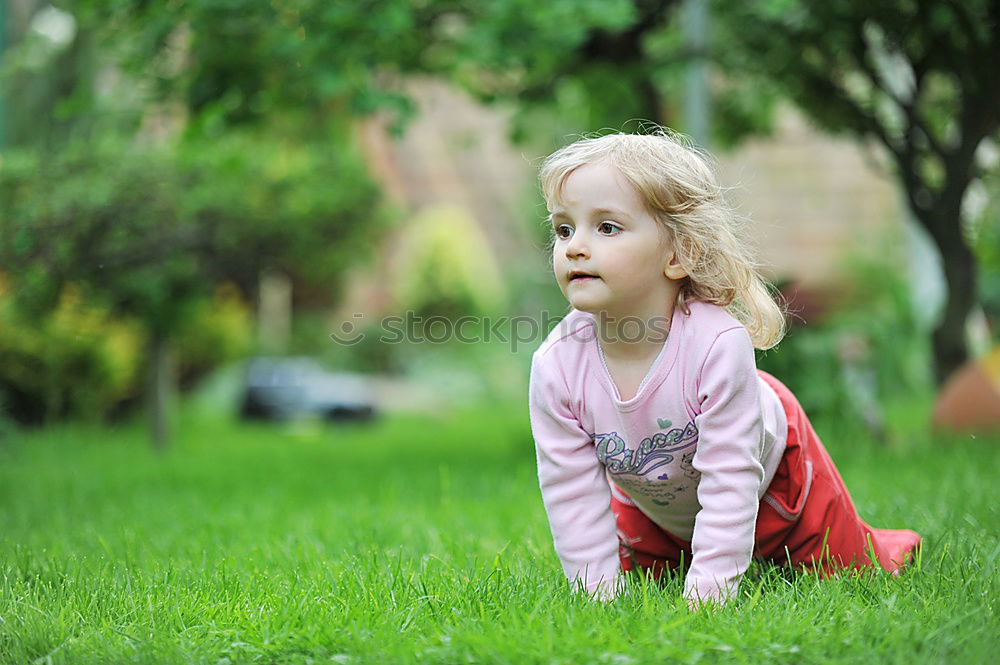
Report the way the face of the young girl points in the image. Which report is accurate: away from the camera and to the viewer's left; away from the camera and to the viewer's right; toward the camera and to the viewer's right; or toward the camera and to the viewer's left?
toward the camera and to the viewer's left

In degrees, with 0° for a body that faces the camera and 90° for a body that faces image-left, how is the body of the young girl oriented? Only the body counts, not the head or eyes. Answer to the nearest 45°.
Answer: approximately 45°

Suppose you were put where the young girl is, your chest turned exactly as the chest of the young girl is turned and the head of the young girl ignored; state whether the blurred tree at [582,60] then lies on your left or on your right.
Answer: on your right

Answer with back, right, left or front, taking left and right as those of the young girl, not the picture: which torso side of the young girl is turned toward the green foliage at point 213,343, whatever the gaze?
right
